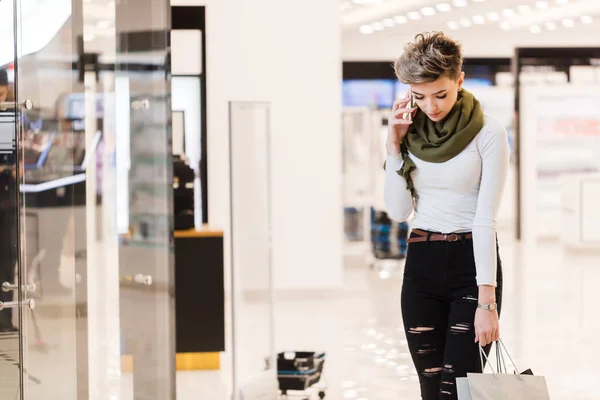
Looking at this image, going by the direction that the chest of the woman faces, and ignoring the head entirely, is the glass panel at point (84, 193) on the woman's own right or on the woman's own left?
on the woman's own right

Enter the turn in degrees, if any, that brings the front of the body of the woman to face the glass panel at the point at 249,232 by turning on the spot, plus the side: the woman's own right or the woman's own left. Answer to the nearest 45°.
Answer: approximately 135° to the woman's own right

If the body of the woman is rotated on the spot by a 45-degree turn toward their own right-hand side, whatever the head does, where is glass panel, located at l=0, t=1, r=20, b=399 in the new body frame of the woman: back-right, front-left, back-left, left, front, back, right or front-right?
front-right

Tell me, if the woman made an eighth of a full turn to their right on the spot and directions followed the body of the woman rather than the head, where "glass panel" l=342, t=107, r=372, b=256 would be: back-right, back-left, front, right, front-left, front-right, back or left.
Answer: back-right

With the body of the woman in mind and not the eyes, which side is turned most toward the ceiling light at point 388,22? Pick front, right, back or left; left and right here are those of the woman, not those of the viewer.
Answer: back

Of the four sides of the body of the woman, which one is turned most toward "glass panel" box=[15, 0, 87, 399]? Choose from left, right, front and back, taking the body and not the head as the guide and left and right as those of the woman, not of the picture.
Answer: right

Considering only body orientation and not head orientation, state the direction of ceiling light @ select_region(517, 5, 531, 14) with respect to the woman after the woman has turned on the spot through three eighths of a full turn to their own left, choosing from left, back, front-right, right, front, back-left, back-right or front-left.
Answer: front-left

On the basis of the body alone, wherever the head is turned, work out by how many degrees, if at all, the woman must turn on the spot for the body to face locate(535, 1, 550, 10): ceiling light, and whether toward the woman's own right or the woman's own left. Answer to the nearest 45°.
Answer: approximately 180°

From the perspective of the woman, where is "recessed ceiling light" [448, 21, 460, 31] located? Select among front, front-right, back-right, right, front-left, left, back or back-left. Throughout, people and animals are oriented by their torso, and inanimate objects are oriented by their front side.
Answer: back

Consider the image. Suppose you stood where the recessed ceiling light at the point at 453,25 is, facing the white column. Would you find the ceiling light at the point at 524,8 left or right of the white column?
left

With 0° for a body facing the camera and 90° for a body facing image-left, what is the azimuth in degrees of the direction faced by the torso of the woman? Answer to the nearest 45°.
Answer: approximately 0°

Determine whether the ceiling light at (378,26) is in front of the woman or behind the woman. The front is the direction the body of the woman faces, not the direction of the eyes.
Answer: behind
